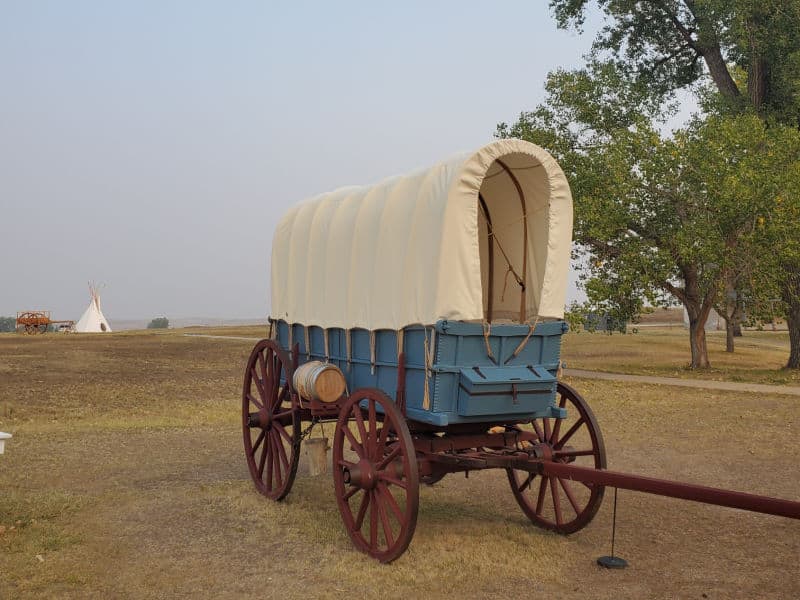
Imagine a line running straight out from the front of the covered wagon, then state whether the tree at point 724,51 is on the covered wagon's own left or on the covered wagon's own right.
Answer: on the covered wagon's own left

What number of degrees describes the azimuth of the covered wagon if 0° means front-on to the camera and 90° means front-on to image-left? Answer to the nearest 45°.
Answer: approximately 315°
